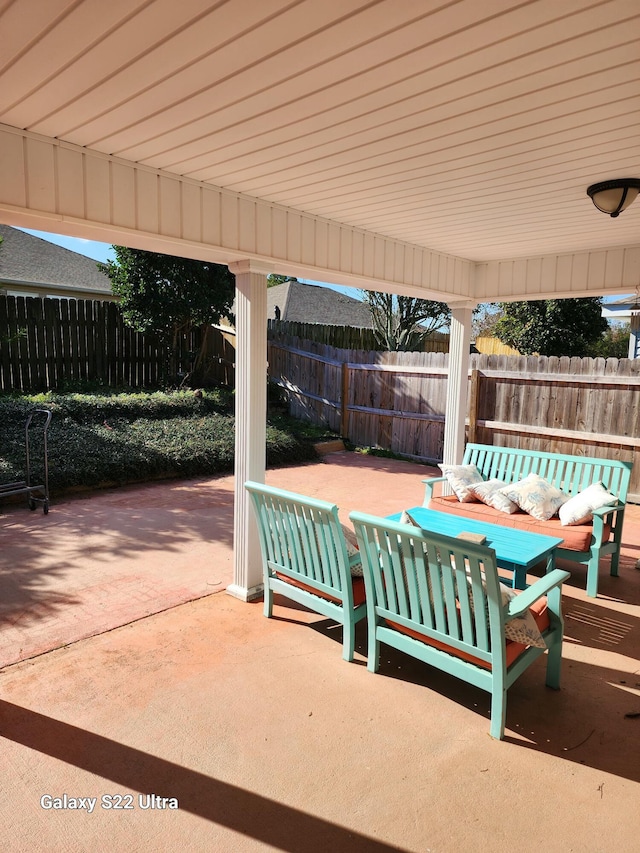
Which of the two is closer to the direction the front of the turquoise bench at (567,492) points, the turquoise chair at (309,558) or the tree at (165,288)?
the turquoise chair

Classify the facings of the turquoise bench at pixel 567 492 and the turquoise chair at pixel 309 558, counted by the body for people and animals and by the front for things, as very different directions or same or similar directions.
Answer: very different directions

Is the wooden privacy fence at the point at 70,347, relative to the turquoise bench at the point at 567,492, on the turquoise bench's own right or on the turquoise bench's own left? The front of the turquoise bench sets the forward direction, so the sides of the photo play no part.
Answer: on the turquoise bench's own right

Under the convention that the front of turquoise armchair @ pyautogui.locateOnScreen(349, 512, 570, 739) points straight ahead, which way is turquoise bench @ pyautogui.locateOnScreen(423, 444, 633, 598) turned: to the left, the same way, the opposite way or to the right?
the opposite way

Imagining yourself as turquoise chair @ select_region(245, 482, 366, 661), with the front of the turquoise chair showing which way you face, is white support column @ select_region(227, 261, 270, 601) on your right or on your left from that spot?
on your left

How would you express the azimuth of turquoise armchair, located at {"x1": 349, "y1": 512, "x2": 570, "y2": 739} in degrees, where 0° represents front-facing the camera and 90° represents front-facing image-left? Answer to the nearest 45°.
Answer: approximately 225°

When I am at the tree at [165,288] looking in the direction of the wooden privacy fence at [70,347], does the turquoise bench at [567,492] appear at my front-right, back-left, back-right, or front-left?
back-left

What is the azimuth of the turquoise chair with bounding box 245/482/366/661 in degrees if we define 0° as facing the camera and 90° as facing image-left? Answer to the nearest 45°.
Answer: approximately 225°

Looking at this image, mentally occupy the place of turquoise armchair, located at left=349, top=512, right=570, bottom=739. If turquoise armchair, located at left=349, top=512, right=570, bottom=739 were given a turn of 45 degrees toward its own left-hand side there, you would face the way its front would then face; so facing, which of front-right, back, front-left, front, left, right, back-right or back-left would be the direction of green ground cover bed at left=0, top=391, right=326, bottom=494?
front-left

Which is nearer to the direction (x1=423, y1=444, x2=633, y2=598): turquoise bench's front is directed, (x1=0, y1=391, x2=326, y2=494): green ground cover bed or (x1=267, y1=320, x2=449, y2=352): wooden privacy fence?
the green ground cover bed

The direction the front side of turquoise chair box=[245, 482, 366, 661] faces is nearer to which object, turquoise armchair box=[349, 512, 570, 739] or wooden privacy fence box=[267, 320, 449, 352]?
the wooden privacy fence
